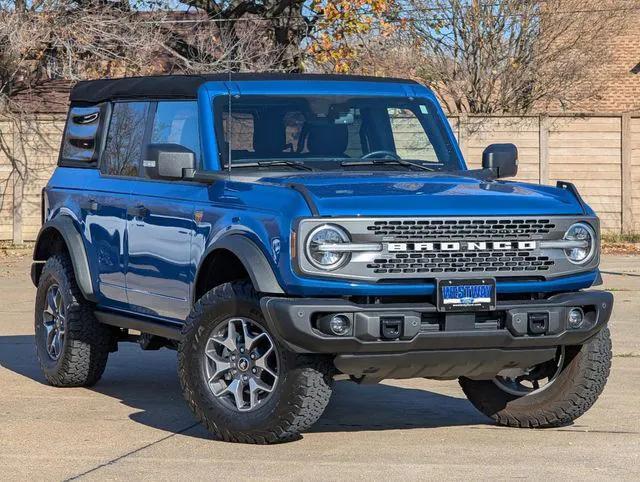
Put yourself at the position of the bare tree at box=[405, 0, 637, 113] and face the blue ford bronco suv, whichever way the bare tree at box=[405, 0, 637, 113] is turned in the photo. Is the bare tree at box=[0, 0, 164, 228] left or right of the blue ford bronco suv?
right

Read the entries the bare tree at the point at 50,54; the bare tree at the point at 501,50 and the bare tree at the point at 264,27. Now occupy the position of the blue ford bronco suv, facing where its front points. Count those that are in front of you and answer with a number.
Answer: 0

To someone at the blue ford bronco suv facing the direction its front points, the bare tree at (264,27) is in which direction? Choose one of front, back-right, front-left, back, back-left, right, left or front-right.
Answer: back-left

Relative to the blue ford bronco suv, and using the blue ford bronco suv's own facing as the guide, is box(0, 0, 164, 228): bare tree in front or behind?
behind

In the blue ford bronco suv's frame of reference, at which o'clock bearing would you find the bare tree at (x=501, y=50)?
The bare tree is roughly at 8 o'clock from the blue ford bronco suv.

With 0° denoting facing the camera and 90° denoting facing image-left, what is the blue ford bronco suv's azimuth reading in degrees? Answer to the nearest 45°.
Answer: approximately 315°

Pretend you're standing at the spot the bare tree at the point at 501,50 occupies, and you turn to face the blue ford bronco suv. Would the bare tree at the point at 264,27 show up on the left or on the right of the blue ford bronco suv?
right
